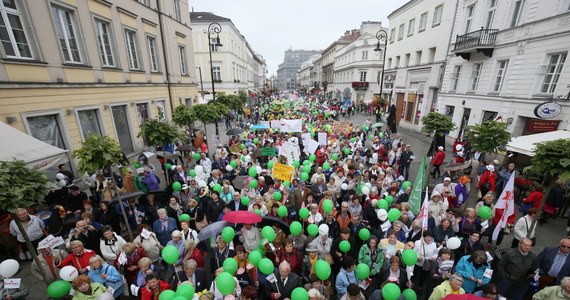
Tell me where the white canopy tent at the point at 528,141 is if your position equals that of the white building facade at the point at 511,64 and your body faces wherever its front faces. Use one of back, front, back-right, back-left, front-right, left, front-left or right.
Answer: front-left

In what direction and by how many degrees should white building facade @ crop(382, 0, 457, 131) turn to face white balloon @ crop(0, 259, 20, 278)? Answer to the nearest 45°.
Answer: approximately 45° to its left

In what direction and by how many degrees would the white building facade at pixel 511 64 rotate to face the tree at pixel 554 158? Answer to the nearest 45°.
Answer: approximately 45° to its left

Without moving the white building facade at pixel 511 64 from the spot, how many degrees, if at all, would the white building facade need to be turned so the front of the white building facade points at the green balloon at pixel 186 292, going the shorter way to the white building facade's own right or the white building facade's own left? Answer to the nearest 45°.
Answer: approximately 45° to the white building facade's own left

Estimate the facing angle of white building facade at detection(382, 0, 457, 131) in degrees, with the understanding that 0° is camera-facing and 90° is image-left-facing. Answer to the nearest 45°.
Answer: approximately 45°

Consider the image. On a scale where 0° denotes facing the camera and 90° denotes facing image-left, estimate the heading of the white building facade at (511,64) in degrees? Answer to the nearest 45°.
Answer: approximately 45°

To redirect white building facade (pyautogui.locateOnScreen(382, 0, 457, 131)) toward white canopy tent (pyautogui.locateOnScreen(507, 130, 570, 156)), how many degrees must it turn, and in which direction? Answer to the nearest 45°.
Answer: approximately 45° to its left

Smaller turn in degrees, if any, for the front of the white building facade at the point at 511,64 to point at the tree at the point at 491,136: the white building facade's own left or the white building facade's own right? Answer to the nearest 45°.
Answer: approximately 45° to the white building facade's own left

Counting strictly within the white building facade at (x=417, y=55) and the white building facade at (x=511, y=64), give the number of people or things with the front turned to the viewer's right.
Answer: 0

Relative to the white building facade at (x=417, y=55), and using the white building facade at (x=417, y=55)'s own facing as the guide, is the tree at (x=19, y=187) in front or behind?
in front

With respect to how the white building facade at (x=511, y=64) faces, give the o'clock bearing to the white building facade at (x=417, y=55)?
the white building facade at (x=417, y=55) is roughly at 3 o'clock from the white building facade at (x=511, y=64).

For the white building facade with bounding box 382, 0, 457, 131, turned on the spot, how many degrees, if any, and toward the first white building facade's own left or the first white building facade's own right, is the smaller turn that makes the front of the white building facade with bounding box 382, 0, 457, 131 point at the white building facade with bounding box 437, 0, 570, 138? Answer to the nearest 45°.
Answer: approximately 90° to the first white building facade's own left

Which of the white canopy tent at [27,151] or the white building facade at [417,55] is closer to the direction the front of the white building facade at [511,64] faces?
the white canopy tent

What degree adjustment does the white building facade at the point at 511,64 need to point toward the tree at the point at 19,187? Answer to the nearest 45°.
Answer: approximately 45° to its left

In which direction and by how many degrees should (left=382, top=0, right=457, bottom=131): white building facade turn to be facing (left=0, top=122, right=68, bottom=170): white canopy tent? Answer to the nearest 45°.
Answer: approximately 45° to its left

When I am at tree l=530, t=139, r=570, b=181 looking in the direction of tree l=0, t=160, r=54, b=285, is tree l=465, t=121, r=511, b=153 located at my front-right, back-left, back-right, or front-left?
back-right
